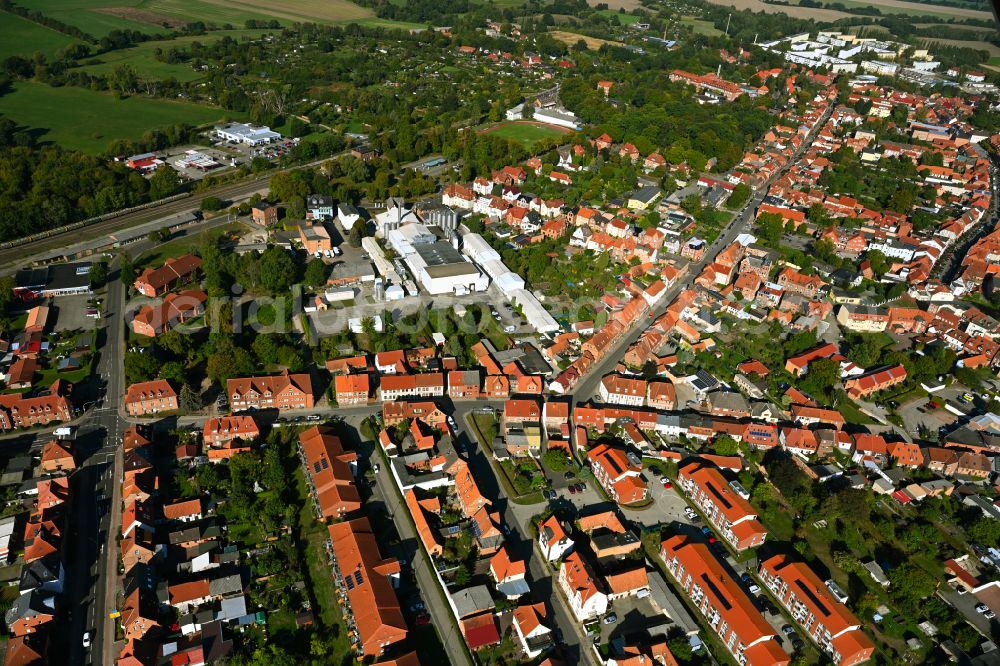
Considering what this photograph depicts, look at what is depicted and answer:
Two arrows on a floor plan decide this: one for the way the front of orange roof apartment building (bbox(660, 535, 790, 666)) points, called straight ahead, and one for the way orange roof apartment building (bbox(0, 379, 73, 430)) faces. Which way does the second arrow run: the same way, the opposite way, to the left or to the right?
to the left

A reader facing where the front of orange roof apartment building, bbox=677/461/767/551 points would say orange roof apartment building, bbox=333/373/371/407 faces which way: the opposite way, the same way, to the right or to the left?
to the left

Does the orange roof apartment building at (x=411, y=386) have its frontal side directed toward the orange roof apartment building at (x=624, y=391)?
no

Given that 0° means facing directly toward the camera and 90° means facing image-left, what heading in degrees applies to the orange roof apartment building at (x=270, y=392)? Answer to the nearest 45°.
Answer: approximately 0°

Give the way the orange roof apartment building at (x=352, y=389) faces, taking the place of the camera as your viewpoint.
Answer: facing the viewer

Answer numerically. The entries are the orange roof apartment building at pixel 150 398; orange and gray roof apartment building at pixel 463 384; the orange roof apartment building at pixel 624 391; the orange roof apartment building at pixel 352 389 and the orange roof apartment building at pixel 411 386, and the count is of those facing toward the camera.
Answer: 5

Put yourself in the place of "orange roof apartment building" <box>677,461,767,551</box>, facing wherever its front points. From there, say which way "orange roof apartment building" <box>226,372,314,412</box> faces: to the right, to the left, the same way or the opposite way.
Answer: to the left

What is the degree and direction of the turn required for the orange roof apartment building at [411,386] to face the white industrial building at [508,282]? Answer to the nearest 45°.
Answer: approximately 135° to its left

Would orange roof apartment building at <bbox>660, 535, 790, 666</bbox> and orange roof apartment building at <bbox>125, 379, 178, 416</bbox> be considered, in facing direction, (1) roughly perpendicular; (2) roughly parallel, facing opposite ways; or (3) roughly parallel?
roughly perpendicular

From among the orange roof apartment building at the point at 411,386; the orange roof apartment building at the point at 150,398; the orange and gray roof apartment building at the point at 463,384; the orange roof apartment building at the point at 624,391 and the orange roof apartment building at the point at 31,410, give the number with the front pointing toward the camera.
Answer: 5

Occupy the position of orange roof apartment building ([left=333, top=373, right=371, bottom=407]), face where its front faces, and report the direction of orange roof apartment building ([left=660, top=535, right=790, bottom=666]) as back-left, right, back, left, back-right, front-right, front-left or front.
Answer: front-left

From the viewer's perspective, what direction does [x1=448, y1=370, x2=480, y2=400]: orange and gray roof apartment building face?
toward the camera

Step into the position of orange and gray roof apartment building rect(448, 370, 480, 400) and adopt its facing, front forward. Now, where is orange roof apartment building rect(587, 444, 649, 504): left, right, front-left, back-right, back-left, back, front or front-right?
front-left

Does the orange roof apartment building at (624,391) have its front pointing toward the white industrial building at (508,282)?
no

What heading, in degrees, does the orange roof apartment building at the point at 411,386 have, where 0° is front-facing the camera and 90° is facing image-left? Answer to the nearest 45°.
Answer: approximately 0°

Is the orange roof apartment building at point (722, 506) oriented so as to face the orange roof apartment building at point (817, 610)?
no

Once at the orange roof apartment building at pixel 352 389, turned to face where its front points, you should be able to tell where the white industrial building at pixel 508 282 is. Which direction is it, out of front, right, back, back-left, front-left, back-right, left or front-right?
back-left

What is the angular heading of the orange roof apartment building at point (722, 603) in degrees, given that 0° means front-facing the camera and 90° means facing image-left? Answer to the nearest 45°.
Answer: approximately 45°

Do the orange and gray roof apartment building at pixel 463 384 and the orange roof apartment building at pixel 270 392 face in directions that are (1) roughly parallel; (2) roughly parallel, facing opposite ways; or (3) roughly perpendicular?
roughly parallel

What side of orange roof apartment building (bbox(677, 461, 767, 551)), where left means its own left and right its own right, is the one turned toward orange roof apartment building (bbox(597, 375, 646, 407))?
right
